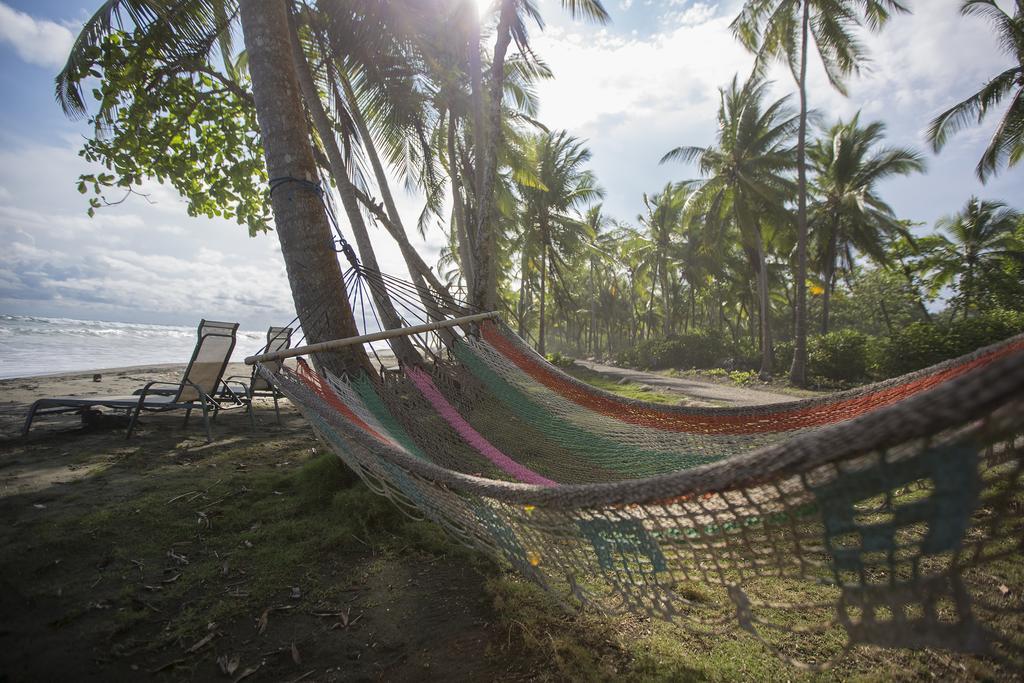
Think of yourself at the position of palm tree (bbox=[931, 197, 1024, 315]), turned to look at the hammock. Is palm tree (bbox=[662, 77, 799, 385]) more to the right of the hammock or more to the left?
right

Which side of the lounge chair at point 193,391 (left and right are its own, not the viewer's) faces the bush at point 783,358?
back

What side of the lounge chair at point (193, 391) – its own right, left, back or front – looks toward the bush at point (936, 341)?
back

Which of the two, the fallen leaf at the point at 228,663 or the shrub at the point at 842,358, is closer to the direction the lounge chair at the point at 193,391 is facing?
the fallen leaf

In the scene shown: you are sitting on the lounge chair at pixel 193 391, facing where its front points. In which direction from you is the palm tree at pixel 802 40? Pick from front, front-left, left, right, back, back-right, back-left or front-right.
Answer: back

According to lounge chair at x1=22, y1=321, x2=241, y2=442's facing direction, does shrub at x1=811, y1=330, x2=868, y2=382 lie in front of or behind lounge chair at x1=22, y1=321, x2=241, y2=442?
behind

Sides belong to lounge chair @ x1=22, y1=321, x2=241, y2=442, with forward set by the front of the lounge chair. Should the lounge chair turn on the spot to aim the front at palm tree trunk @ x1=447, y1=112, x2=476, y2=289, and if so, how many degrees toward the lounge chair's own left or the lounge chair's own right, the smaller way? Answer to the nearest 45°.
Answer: approximately 135° to the lounge chair's own right

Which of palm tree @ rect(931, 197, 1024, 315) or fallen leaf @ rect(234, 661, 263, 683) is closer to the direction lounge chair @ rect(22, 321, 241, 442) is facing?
the fallen leaf

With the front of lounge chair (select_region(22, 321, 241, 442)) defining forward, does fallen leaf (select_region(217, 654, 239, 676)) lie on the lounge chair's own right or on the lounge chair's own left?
on the lounge chair's own left

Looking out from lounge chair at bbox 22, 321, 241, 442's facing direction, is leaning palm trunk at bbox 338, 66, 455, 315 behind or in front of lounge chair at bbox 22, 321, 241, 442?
behind

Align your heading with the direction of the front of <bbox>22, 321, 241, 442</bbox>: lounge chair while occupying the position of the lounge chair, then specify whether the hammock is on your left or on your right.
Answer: on your left

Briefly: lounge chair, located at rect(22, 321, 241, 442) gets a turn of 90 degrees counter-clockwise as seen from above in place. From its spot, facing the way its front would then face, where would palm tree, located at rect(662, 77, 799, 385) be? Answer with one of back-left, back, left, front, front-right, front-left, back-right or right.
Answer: left

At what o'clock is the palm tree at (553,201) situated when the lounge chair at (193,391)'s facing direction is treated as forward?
The palm tree is roughly at 5 o'clock from the lounge chair.

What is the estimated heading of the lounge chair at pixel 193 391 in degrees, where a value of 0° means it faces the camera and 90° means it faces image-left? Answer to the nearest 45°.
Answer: approximately 90°

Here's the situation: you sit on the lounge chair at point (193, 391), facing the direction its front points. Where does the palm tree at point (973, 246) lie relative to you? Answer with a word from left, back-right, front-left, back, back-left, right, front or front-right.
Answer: back
